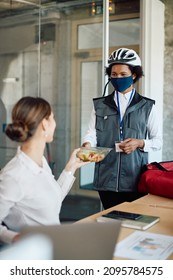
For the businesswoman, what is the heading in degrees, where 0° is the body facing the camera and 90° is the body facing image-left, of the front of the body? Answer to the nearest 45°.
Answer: approximately 225°

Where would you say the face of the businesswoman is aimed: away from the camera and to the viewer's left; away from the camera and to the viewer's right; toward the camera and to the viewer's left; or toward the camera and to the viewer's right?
away from the camera and to the viewer's right

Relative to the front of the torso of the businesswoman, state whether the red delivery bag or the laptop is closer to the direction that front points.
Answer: the red delivery bag

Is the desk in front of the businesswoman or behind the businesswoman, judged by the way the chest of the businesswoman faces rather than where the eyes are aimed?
in front
